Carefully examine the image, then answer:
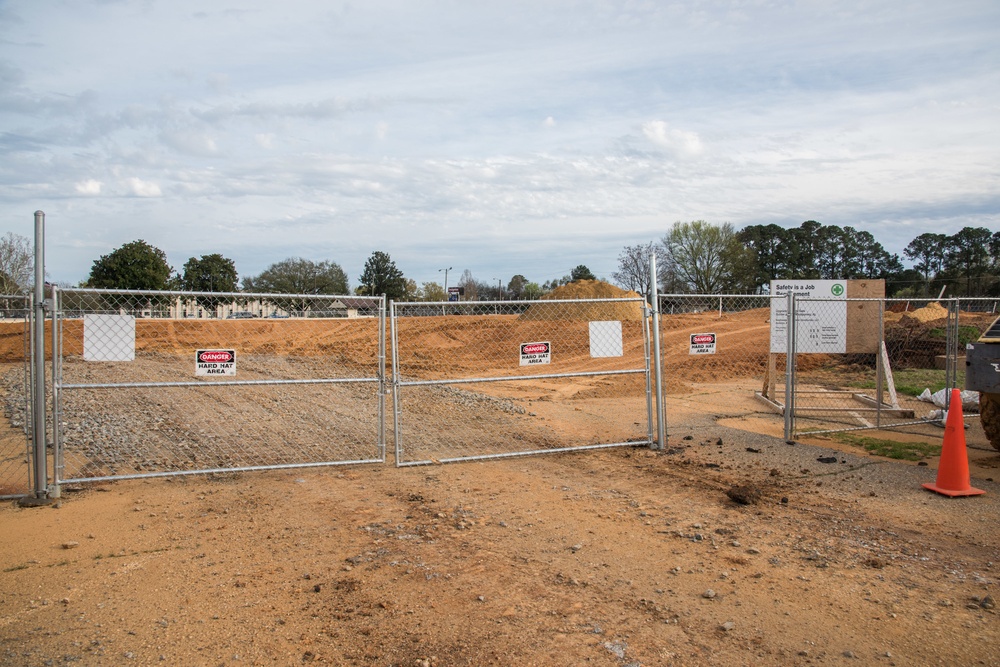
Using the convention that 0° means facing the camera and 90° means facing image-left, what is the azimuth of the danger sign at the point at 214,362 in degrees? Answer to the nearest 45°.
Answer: approximately 0°

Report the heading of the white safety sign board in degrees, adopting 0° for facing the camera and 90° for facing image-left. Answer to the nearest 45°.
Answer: approximately 0°

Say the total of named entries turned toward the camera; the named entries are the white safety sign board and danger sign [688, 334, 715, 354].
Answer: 2

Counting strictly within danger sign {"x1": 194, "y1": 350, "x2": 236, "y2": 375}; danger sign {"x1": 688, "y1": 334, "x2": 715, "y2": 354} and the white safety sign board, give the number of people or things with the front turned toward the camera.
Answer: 3

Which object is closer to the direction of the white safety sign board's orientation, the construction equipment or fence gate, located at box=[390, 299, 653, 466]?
the construction equipment

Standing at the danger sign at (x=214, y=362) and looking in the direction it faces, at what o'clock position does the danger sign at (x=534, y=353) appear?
the danger sign at (x=534, y=353) is roughly at 9 o'clock from the danger sign at (x=214, y=362).

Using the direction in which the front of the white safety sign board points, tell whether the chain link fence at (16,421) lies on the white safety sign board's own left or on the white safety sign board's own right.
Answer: on the white safety sign board's own right
